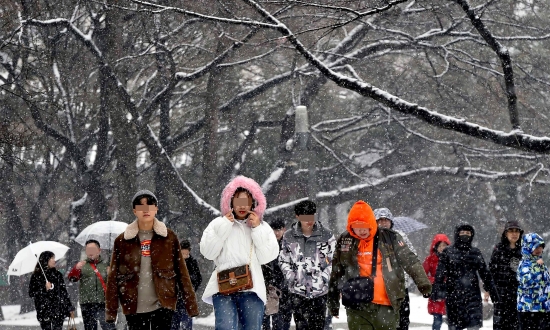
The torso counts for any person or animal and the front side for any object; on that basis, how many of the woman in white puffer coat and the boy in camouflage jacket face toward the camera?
2

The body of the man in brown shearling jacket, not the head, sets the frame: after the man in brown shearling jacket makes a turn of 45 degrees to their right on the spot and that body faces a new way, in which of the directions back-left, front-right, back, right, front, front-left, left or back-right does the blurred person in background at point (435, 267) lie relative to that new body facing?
back

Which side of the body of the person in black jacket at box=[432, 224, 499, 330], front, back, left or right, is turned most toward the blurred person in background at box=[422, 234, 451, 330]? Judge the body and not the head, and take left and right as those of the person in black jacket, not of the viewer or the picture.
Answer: back

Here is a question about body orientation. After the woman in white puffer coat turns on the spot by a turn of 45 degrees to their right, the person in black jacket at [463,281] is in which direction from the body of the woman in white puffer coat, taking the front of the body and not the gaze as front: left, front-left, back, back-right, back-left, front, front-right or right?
back

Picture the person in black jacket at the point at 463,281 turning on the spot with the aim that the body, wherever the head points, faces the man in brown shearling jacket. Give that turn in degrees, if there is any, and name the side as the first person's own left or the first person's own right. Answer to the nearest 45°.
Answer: approximately 45° to the first person's own right

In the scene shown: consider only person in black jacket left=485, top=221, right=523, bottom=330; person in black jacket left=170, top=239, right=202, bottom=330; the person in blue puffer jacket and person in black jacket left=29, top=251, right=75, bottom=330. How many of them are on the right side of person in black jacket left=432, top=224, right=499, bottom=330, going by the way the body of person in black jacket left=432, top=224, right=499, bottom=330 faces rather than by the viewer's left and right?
2

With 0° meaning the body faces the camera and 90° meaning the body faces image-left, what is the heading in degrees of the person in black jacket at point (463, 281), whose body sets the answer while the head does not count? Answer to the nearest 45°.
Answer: approximately 0°

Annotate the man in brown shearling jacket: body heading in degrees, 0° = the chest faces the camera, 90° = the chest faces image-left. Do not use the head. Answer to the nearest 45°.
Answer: approximately 0°

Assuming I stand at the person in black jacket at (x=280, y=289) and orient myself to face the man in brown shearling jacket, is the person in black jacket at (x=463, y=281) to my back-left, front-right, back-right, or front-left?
back-left
